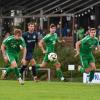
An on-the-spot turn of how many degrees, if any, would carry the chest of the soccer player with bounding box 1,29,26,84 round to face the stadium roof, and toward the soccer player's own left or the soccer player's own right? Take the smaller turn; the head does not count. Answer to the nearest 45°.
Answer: approximately 135° to the soccer player's own left

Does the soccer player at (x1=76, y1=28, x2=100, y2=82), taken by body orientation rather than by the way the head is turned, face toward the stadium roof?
no

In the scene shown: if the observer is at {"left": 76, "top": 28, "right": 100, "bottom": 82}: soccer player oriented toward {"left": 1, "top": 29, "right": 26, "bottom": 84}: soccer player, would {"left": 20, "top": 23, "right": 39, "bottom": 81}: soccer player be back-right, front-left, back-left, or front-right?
front-right

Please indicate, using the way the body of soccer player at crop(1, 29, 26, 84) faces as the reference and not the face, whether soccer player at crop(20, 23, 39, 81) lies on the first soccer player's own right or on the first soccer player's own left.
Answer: on the first soccer player's own left
